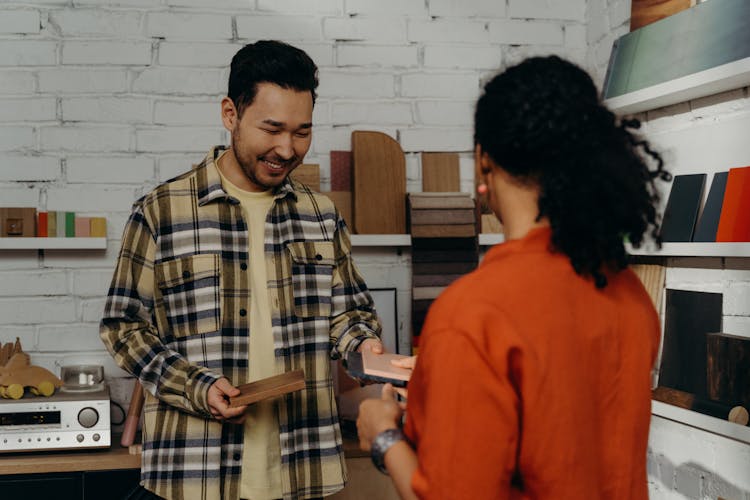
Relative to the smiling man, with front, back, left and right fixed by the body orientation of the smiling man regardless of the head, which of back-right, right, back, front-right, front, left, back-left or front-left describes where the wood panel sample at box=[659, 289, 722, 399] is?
front-left

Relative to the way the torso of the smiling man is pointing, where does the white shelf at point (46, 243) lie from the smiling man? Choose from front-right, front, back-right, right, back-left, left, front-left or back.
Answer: back

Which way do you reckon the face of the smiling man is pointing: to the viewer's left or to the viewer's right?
to the viewer's right

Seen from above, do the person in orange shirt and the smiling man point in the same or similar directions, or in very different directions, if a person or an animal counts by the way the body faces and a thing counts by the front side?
very different directions

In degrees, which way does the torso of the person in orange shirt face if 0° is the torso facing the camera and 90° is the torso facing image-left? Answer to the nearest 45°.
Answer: approximately 135°

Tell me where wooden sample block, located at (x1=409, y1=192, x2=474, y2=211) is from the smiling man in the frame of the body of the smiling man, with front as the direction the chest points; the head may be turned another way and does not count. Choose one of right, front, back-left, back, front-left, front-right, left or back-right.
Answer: left

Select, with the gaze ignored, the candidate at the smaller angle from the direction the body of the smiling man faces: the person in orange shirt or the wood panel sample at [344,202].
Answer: the person in orange shirt

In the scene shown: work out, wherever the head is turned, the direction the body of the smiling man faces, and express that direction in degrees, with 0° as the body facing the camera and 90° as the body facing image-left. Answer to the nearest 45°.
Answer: approximately 315°

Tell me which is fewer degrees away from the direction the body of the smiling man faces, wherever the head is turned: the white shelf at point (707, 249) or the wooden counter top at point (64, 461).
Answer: the white shelf

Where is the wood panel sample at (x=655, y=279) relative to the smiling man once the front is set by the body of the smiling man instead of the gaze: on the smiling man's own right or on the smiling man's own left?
on the smiling man's own left

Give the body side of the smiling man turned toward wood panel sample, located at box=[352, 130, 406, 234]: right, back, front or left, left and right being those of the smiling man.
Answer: left

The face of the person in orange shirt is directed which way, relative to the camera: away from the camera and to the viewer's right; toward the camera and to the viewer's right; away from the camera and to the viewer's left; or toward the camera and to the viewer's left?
away from the camera and to the viewer's left

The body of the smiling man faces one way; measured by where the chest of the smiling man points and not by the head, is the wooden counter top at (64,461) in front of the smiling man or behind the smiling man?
behind
